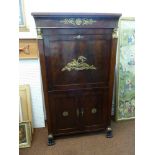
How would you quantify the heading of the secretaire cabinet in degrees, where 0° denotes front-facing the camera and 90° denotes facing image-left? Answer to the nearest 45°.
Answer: approximately 0°

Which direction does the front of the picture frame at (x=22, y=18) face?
toward the camera

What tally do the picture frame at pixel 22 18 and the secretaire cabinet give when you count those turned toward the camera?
2

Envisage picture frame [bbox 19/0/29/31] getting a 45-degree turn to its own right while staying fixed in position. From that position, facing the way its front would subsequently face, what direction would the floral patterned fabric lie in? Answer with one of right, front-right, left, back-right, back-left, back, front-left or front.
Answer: back-left

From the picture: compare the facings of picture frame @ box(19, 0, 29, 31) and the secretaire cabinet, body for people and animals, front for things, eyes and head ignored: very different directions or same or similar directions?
same or similar directions
